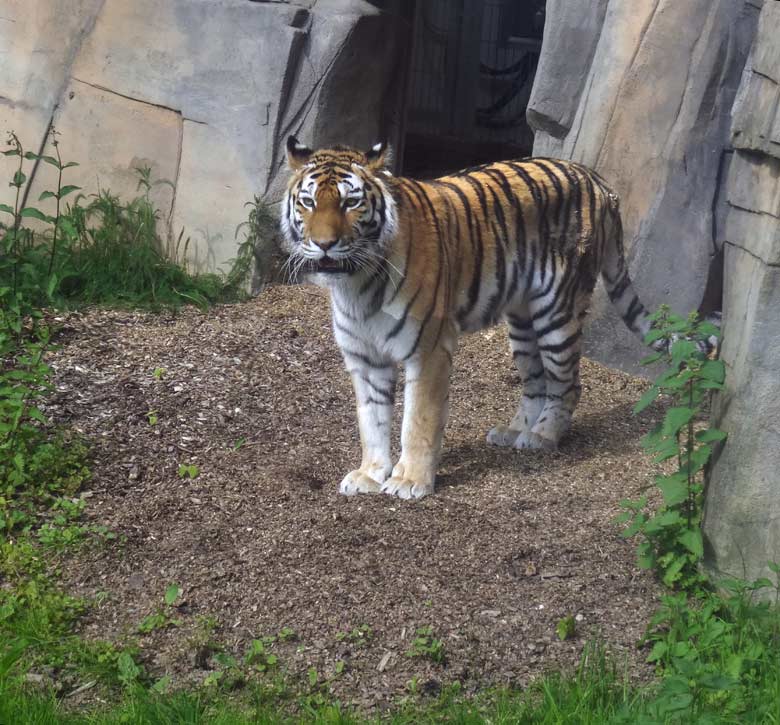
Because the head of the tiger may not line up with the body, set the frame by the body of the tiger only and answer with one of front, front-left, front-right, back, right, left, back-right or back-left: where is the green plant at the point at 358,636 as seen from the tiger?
front-left

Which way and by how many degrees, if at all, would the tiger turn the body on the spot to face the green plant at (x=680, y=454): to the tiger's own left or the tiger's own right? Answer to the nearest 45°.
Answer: approximately 90° to the tiger's own left

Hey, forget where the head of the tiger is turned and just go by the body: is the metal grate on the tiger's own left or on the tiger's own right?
on the tiger's own right

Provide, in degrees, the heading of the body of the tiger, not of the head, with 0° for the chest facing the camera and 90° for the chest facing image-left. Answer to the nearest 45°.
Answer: approximately 45°

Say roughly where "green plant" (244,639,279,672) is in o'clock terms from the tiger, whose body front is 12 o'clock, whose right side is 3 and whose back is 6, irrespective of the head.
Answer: The green plant is roughly at 11 o'clock from the tiger.

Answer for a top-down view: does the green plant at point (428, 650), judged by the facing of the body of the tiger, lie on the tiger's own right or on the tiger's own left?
on the tiger's own left
